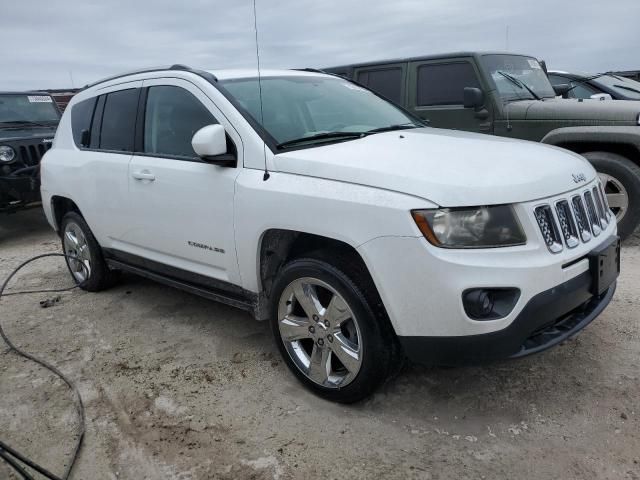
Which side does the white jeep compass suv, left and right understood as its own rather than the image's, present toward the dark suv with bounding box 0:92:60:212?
back

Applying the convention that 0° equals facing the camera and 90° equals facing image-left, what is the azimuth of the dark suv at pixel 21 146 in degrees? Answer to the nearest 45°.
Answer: approximately 315°

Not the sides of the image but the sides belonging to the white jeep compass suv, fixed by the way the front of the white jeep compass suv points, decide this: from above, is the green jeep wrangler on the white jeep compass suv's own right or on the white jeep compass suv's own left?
on the white jeep compass suv's own left

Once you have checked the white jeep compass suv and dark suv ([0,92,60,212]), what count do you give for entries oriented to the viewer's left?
0

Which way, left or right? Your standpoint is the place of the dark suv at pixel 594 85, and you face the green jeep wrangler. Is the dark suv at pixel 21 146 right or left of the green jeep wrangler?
right
